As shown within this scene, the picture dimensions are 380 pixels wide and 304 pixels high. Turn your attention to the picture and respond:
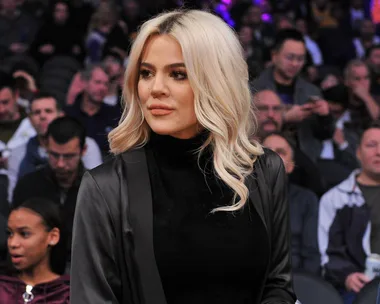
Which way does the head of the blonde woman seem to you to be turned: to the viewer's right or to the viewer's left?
to the viewer's left

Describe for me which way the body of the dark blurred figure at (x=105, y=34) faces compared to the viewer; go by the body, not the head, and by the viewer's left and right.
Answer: facing the viewer and to the left of the viewer

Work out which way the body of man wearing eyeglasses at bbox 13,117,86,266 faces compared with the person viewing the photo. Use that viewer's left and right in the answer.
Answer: facing the viewer

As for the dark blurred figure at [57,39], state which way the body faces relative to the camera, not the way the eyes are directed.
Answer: toward the camera

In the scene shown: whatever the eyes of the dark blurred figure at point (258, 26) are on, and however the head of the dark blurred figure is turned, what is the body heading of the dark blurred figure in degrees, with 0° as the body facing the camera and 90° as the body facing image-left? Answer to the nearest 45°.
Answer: approximately 45°

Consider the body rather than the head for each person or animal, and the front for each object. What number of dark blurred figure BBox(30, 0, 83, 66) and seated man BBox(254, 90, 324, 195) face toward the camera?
2

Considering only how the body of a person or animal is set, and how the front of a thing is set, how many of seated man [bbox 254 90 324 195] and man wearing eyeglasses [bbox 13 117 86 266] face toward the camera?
2

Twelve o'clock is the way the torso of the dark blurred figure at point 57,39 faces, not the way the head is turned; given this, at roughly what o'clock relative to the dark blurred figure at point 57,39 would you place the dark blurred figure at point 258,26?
the dark blurred figure at point 258,26 is roughly at 9 o'clock from the dark blurred figure at point 57,39.

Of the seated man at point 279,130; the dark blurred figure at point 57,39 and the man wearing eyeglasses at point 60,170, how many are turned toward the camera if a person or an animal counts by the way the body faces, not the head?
3

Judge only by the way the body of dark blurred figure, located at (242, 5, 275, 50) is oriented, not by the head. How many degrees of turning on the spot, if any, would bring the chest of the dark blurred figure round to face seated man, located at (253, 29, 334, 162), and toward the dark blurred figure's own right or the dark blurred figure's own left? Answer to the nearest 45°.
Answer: approximately 45° to the dark blurred figure's own left

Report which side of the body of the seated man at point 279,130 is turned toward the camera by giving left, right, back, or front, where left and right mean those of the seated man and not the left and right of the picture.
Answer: front

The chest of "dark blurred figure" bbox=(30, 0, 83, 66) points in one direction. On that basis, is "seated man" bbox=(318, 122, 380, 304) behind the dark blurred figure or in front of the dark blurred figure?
in front

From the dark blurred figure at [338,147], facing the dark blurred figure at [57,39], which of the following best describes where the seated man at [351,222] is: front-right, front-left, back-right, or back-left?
back-left

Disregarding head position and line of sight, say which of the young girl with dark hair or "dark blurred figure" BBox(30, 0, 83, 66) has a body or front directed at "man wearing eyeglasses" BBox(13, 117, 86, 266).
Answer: the dark blurred figure
